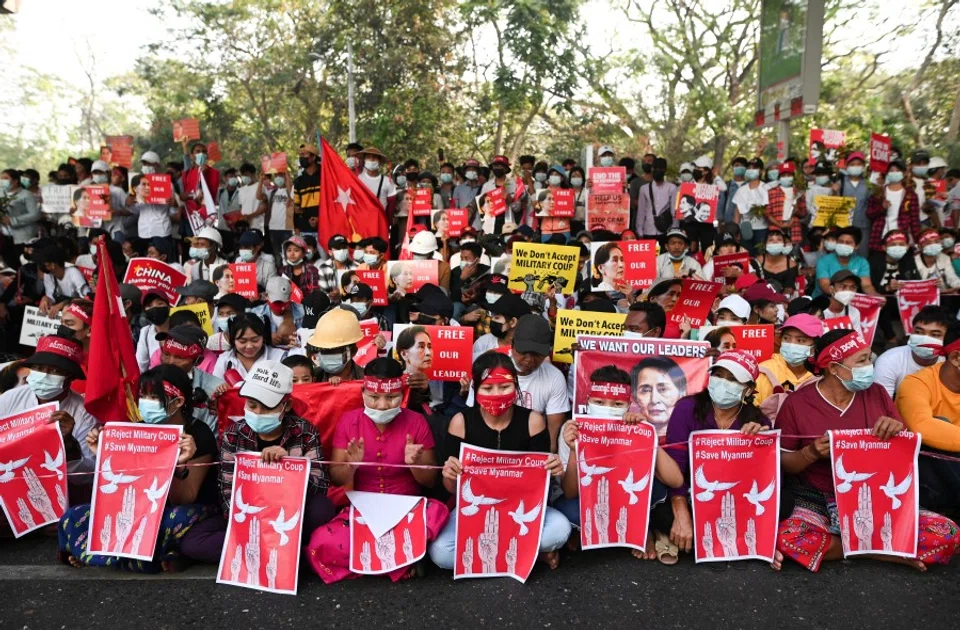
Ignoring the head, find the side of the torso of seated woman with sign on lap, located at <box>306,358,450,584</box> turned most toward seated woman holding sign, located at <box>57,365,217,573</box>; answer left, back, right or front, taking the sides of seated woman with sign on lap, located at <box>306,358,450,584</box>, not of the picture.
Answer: right

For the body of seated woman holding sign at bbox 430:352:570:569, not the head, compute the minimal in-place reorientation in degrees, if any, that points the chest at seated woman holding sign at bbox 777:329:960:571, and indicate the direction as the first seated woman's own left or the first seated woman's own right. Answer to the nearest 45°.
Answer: approximately 90° to the first seated woman's own left

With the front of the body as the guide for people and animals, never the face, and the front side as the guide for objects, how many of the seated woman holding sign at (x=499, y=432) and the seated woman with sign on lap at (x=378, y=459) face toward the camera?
2

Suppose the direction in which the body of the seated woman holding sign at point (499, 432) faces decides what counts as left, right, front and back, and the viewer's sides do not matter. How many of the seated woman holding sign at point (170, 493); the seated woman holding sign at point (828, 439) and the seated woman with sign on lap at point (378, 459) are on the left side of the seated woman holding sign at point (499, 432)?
1

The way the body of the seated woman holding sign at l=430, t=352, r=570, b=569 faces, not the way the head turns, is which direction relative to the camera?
toward the camera

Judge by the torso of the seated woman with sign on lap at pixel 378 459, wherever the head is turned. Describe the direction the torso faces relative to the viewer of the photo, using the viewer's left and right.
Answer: facing the viewer

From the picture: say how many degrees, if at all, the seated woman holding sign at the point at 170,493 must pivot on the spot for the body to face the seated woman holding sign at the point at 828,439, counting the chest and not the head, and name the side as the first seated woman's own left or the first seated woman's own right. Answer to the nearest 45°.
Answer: approximately 90° to the first seated woman's own left

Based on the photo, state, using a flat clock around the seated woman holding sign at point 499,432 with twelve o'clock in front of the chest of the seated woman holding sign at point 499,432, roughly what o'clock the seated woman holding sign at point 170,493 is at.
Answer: the seated woman holding sign at point 170,493 is roughly at 3 o'clock from the seated woman holding sign at point 499,432.

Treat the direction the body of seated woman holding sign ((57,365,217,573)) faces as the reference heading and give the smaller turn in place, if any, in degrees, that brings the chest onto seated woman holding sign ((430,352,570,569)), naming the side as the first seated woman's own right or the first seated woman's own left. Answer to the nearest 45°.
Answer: approximately 90° to the first seated woman's own left

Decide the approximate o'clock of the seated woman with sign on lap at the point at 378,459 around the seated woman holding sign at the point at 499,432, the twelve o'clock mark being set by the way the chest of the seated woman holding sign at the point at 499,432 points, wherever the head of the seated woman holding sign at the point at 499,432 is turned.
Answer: the seated woman with sign on lap at the point at 378,459 is roughly at 3 o'clock from the seated woman holding sign at the point at 499,432.

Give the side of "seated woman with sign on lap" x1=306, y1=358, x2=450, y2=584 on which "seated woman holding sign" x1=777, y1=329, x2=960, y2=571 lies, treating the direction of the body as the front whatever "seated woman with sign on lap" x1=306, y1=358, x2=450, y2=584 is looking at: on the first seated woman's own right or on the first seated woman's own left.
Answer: on the first seated woman's own left

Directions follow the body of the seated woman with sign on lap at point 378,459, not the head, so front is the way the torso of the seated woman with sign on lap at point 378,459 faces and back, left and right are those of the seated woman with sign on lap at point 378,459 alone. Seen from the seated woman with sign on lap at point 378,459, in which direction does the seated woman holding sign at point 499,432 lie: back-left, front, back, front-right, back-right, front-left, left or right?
left

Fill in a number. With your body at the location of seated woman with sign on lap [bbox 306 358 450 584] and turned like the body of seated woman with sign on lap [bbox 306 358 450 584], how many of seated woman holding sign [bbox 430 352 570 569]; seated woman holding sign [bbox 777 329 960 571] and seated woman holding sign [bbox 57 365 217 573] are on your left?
2

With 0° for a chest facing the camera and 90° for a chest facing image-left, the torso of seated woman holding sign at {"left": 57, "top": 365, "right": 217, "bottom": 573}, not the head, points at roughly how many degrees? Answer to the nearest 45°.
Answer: approximately 45°
